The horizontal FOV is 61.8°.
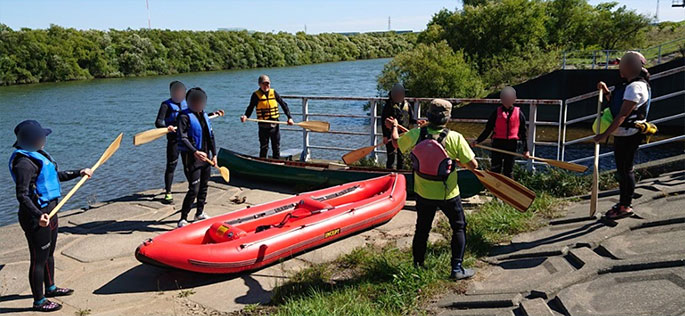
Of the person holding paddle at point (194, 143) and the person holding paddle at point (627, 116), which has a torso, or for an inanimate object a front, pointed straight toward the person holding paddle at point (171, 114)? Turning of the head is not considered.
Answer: the person holding paddle at point (627, 116)

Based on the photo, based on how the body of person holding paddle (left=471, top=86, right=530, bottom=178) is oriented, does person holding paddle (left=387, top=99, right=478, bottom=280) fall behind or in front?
in front

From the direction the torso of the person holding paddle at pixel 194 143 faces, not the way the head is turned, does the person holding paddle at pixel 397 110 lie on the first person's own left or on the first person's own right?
on the first person's own left

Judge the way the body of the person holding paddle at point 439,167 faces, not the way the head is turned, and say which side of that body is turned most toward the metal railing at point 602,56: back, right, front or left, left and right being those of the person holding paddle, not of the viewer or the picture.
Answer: front

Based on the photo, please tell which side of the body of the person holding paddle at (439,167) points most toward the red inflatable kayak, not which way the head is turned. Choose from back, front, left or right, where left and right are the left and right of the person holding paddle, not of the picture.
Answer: left

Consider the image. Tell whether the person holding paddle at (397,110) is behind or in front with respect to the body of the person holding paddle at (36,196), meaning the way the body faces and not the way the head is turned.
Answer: in front

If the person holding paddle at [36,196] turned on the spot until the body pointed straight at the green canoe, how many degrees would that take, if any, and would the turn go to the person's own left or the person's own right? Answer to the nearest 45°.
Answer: approximately 45° to the person's own left

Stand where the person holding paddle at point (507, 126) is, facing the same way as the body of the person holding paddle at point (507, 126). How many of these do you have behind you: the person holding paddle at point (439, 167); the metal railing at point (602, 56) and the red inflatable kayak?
1

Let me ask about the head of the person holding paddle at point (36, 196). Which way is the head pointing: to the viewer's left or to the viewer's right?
to the viewer's right

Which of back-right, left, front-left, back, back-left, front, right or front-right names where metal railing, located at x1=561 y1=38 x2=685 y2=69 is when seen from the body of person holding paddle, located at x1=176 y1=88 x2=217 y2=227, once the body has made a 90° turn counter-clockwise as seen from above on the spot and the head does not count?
front

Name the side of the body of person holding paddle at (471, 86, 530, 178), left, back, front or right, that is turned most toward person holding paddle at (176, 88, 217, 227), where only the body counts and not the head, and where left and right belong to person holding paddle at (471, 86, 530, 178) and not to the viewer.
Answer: right

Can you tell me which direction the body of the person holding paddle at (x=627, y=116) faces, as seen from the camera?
to the viewer's left
